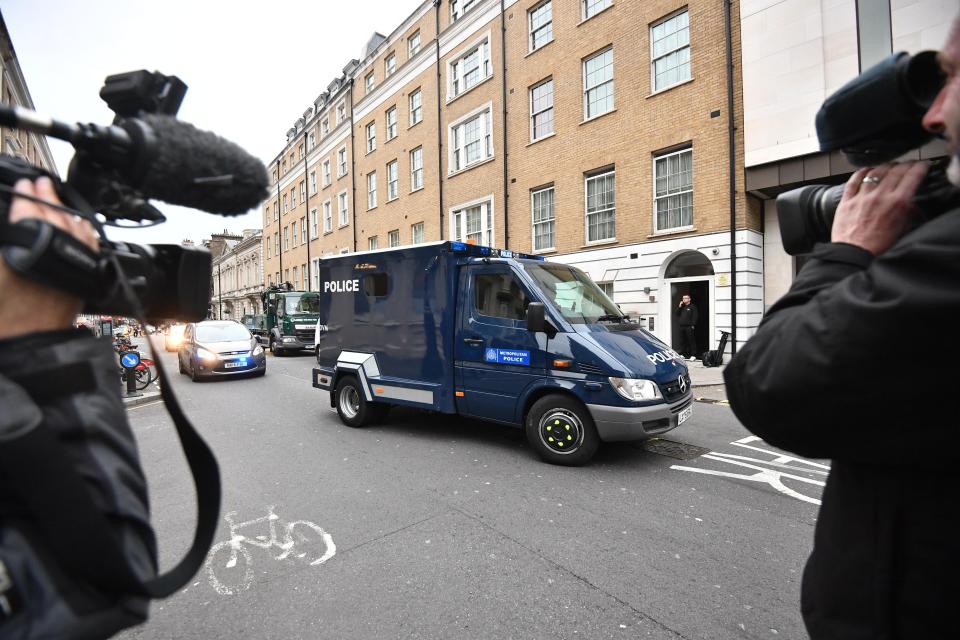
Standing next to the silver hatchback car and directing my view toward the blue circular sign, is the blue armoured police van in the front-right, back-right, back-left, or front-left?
front-left

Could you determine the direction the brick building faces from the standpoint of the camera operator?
facing the viewer and to the left of the viewer

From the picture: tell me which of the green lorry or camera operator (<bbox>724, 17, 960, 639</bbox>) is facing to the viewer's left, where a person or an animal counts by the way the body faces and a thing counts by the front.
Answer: the camera operator

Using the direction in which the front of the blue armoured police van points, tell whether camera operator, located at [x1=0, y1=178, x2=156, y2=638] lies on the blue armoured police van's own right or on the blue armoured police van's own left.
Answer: on the blue armoured police van's own right

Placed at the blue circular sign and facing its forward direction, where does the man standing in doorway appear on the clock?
The man standing in doorway is roughly at 10 o'clock from the blue circular sign.

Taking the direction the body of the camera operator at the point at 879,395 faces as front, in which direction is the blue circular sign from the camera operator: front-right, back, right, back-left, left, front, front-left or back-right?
front

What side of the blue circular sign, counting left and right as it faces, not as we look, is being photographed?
front

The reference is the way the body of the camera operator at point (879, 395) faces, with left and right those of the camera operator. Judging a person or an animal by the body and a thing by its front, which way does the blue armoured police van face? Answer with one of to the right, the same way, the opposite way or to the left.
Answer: the opposite way

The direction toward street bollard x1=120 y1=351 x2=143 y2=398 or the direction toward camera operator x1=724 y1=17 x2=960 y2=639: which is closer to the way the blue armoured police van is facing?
the camera operator

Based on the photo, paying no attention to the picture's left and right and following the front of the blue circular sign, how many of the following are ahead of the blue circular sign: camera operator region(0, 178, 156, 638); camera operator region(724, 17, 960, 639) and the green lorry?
2

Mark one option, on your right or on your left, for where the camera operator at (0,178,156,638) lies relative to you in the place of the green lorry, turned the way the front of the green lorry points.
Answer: on your right

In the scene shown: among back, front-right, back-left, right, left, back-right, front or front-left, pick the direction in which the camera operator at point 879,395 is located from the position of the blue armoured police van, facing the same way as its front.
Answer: front-right

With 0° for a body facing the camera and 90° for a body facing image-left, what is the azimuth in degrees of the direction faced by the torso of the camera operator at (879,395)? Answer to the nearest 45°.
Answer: approximately 90°

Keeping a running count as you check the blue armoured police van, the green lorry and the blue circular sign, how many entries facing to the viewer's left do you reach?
0

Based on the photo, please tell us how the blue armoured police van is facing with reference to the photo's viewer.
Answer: facing the viewer and to the right of the viewer

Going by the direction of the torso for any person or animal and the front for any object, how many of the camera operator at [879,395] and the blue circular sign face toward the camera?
1
